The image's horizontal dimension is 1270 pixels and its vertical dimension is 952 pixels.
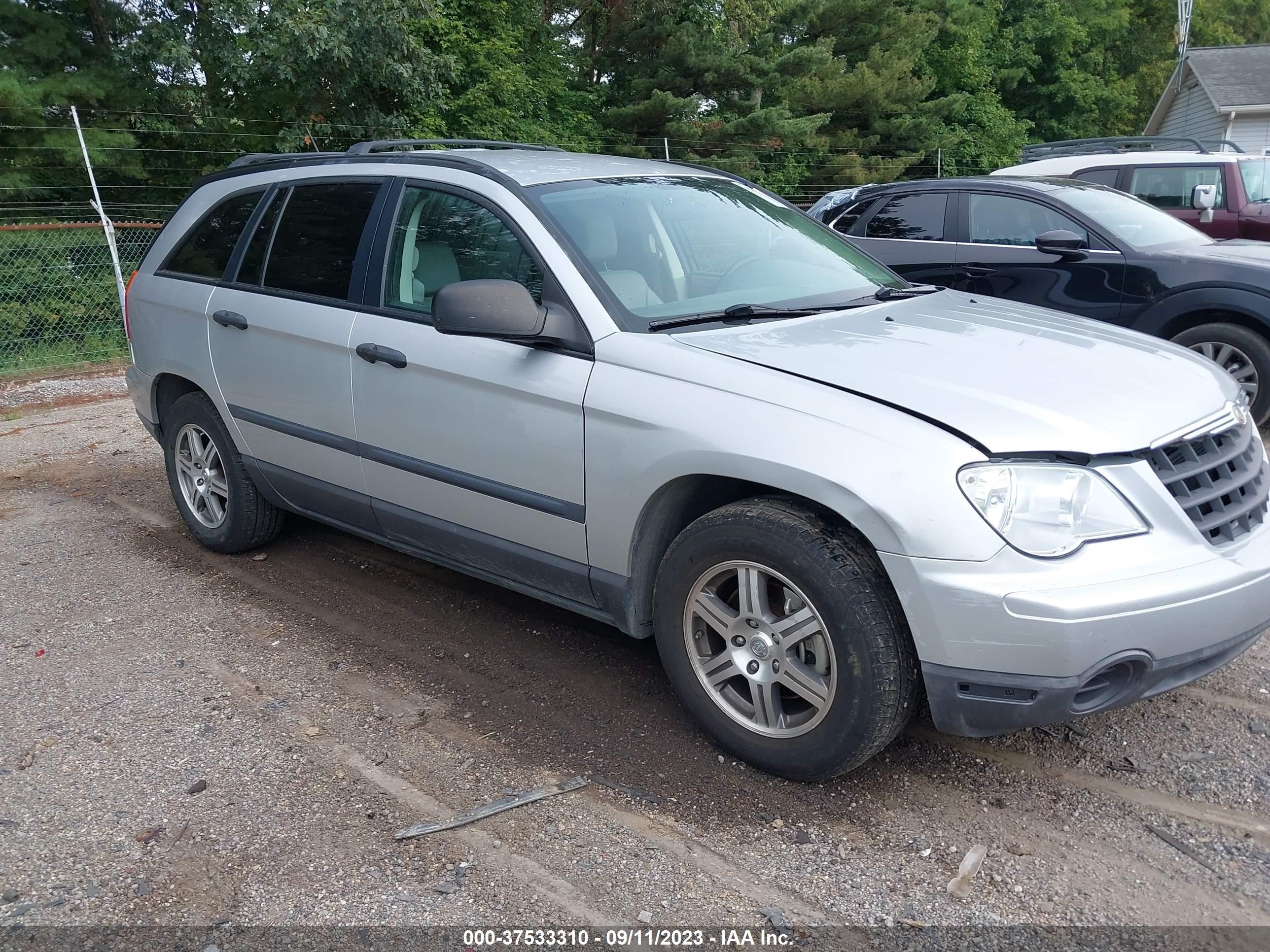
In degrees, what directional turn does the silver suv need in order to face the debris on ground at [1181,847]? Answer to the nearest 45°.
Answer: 0° — it already faces it

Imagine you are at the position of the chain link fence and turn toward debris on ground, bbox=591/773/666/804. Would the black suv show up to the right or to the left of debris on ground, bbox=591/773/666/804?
left

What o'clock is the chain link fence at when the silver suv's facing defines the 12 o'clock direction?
The chain link fence is roughly at 6 o'clock from the silver suv.

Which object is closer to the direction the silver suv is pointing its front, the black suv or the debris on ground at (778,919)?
the debris on ground

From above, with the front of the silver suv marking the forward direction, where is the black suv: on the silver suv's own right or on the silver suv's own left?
on the silver suv's own left

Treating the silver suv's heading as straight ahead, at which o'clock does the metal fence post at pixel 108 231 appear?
The metal fence post is roughly at 6 o'clock from the silver suv.

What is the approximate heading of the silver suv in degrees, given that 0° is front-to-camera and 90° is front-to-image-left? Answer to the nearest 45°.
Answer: approximately 315°

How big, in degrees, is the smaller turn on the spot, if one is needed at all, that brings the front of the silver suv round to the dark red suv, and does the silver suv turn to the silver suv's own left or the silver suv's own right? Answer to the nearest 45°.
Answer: approximately 90° to the silver suv's own left

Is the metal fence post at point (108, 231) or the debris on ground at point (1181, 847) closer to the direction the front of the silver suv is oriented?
the debris on ground

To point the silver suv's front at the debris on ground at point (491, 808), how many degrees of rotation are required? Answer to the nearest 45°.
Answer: approximately 90° to its right

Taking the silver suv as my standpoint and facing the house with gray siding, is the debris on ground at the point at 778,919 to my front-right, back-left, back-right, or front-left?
back-right

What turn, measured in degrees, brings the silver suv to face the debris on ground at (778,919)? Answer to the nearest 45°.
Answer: approximately 45° to its right

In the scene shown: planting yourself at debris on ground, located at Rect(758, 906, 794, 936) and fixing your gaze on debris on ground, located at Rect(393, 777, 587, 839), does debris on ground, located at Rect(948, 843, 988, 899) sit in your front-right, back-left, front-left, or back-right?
back-right

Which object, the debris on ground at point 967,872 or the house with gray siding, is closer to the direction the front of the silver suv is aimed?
the debris on ground
